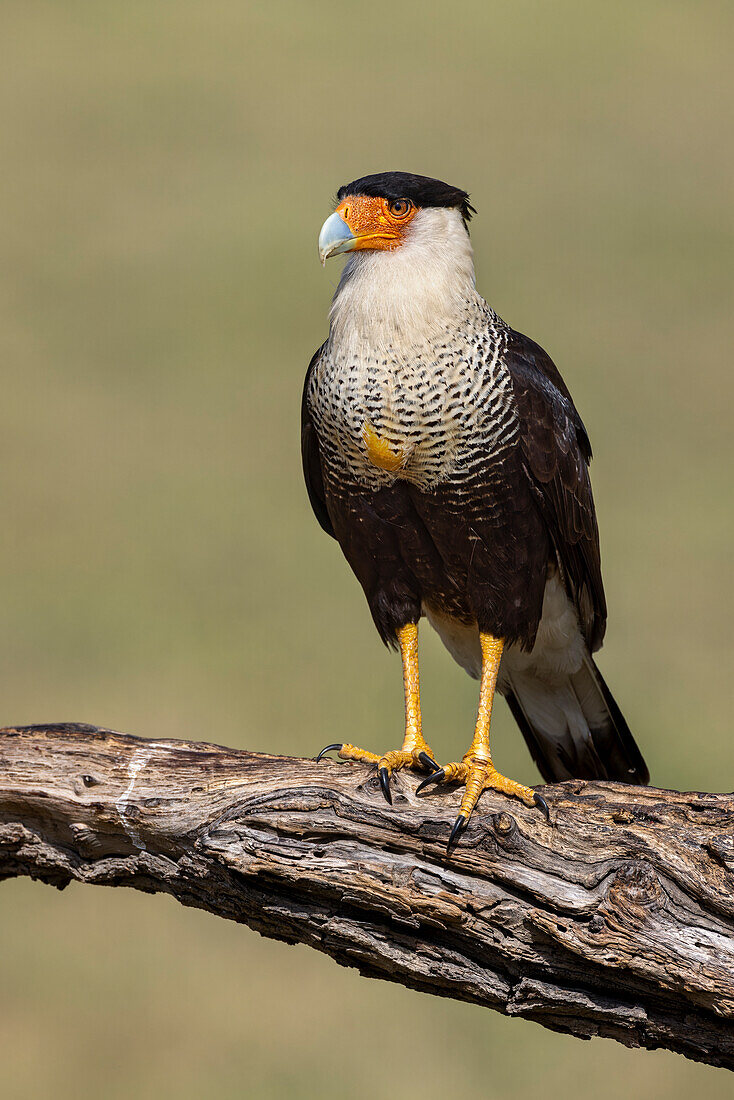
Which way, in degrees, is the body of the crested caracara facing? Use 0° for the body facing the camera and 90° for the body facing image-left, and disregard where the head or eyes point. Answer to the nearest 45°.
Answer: approximately 45°
